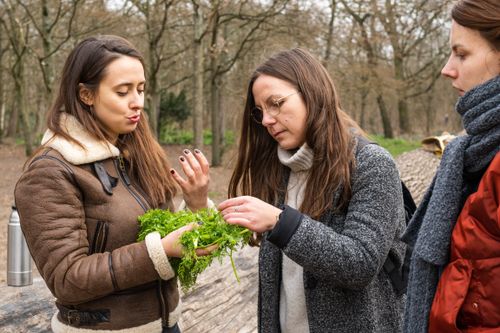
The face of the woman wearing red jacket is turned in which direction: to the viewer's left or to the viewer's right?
to the viewer's left

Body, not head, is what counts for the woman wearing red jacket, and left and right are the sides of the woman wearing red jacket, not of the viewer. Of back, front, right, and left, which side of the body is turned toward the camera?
left

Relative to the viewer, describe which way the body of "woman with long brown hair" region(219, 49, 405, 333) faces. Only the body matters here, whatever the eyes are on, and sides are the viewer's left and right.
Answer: facing the viewer and to the left of the viewer

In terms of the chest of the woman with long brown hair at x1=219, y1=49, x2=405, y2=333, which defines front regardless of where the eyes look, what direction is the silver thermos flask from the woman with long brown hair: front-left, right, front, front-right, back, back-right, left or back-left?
right

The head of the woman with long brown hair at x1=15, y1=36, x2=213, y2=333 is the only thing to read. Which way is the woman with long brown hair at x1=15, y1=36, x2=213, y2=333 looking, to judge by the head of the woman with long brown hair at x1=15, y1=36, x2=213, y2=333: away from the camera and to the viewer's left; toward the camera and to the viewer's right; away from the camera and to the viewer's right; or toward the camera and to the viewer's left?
toward the camera and to the viewer's right

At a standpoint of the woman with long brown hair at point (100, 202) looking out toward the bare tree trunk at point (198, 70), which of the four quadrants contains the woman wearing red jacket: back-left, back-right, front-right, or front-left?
back-right

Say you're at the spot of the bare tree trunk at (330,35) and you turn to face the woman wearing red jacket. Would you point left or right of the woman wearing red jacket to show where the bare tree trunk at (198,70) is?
right

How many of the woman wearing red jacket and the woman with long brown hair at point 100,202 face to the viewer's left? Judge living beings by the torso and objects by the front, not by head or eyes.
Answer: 1

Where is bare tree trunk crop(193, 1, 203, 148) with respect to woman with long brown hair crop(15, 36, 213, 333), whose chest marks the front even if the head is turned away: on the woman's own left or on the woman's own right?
on the woman's own left

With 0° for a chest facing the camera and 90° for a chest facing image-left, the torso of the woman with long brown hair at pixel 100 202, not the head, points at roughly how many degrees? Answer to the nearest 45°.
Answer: approximately 315°

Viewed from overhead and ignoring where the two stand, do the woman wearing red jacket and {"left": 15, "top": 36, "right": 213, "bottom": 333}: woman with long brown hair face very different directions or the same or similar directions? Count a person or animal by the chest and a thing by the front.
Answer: very different directions

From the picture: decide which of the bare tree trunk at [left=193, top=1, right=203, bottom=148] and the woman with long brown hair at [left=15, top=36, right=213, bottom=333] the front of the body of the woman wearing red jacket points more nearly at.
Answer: the woman with long brown hair

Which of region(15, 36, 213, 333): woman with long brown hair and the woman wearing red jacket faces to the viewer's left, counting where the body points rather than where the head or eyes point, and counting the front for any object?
the woman wearing red jacket

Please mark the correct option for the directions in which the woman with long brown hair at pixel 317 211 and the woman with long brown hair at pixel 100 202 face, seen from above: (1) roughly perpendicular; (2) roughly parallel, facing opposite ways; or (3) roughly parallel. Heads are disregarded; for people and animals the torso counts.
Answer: roughly perpendicular

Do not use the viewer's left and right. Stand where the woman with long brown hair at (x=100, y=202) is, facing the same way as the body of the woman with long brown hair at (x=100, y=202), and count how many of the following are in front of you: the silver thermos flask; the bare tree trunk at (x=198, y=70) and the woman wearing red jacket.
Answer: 1

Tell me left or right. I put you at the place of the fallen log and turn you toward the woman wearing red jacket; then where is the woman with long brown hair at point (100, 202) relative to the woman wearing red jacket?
right

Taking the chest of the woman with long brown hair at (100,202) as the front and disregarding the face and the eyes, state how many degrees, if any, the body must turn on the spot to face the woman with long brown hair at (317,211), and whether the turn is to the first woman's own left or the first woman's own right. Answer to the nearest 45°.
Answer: approximately 45° to the first woman's own left

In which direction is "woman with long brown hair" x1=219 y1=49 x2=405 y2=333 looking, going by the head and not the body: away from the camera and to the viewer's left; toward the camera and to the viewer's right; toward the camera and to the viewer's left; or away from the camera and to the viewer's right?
toward the camera and to the viewer's left
